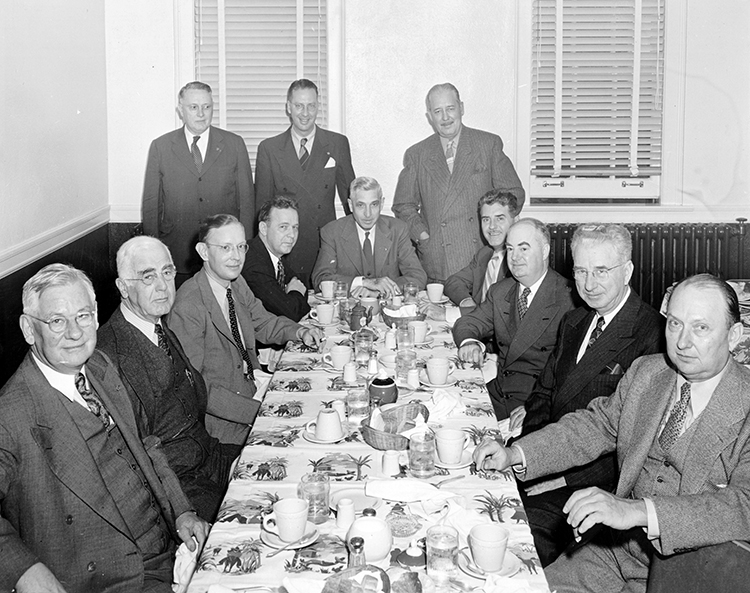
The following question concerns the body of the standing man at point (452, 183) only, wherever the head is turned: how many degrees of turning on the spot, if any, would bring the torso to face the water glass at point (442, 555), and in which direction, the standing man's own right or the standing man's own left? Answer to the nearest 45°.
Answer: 0° — they already face it

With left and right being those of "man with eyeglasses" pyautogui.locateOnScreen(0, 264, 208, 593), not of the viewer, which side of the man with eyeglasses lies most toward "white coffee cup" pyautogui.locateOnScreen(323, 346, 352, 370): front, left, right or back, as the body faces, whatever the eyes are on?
left

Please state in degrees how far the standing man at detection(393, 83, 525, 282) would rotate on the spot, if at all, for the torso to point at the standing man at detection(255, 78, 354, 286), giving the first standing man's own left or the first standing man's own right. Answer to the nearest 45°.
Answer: approximately 90° to the first standing man's own right

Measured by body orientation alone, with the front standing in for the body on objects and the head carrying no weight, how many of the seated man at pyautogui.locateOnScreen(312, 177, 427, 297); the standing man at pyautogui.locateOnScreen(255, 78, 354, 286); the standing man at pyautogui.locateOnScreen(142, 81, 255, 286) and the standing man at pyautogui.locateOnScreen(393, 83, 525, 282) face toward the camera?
4

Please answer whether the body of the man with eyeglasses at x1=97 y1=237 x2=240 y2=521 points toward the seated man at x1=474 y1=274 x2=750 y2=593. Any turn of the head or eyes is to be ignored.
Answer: yes

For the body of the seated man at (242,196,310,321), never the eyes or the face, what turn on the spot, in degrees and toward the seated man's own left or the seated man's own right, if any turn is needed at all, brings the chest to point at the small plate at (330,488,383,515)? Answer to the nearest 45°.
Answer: approximately 45° to the seated man's own right

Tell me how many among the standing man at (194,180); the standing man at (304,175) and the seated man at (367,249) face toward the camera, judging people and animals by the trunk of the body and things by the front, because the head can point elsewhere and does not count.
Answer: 3

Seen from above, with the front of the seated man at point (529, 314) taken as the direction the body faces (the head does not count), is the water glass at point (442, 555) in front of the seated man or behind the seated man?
in front

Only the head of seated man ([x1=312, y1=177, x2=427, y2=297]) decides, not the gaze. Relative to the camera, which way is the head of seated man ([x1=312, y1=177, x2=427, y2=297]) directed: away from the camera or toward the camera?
toward the camera

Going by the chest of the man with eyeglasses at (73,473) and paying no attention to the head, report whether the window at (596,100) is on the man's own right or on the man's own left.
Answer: on the man's own left

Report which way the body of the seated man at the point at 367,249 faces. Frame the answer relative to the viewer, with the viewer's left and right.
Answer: facing the viewer

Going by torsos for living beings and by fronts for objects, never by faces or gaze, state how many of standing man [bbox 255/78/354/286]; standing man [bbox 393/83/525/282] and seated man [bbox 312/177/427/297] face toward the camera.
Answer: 3

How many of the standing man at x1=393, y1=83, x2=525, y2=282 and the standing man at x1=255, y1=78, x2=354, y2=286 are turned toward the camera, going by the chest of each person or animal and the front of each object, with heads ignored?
2

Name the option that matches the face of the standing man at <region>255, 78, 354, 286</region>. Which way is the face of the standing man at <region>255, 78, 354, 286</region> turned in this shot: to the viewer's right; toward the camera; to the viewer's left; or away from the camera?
toward the camera

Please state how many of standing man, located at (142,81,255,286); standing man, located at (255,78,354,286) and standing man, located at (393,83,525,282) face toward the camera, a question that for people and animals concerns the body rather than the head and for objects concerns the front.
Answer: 3

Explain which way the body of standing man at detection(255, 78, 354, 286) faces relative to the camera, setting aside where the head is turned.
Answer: toward the camera
